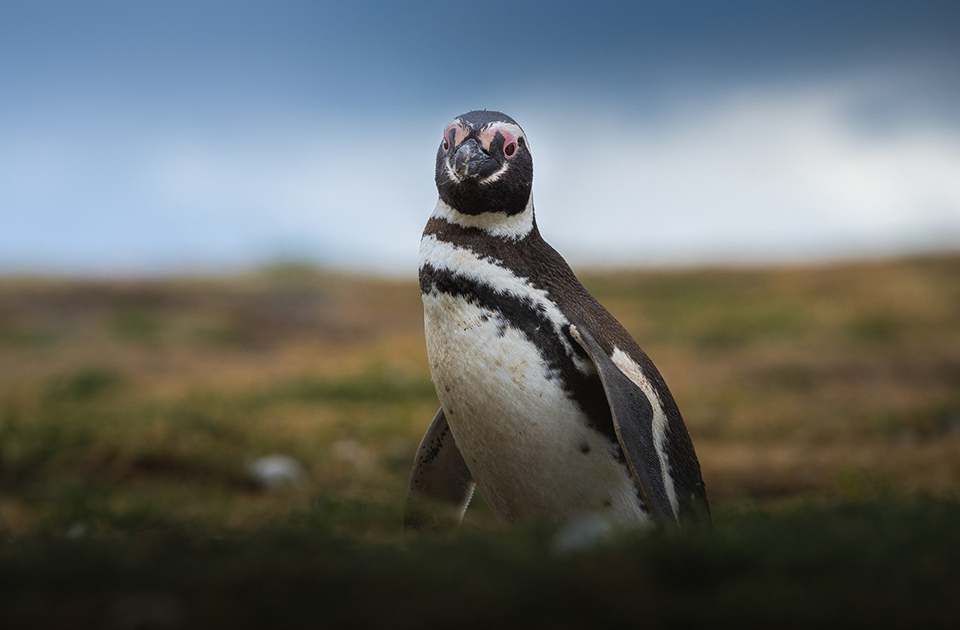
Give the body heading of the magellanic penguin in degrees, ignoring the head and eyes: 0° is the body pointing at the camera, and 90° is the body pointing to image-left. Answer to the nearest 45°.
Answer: approximately 45°

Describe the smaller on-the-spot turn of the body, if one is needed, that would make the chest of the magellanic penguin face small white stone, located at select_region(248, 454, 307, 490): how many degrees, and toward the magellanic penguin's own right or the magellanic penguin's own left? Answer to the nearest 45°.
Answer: approximately 90° to the magellanic penguin's own right

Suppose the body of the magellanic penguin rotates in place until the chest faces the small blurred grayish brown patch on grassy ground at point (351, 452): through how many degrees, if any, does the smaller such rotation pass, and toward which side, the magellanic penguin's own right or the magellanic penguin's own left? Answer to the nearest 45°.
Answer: approximately 135° to the magellanic penguin's own right
